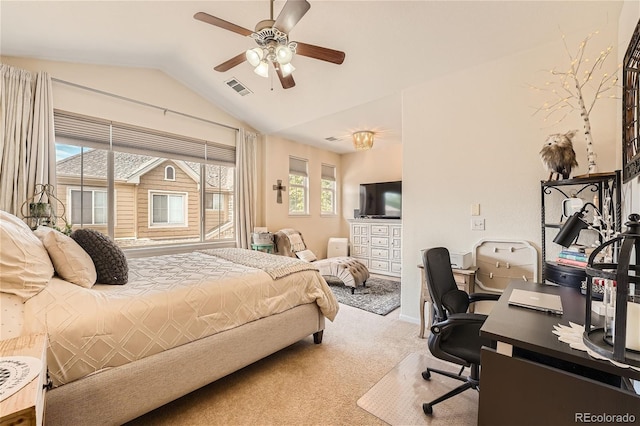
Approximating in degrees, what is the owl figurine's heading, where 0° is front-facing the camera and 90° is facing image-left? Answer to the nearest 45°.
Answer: approximately 45°

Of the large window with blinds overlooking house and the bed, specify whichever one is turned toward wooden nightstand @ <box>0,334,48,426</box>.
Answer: the large window with blinds overlooking house

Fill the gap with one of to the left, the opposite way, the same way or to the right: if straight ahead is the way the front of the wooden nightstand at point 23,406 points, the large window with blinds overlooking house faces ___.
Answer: to the right

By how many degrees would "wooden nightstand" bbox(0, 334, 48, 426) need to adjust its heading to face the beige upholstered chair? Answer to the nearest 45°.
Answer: approximately 45° to its left

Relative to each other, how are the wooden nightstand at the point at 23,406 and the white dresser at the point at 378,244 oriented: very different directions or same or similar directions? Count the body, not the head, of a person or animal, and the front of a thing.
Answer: very different directions

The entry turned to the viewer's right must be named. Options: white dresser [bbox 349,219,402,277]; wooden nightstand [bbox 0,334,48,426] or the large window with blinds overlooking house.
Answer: the wooden nightstand

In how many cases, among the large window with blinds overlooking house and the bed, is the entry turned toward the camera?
1

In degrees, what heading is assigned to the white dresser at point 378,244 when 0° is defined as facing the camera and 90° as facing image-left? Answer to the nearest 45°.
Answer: approximately 45°

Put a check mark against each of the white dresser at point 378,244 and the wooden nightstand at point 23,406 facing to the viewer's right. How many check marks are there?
1

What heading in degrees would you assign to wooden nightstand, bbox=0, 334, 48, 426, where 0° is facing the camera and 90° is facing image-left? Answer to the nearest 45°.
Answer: approximately 270°
